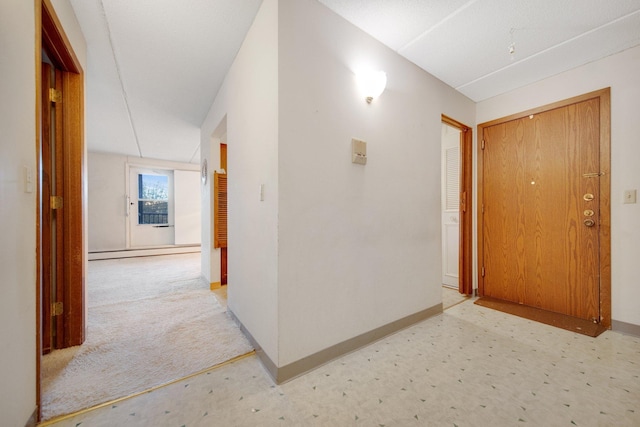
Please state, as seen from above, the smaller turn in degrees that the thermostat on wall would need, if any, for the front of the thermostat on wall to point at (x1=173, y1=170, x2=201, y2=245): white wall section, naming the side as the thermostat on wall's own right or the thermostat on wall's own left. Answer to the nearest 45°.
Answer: approximately 180°

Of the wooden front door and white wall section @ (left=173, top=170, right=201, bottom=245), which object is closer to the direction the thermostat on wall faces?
the wooden front door

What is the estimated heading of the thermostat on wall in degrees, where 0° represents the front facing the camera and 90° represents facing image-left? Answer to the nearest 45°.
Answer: approximately 315°

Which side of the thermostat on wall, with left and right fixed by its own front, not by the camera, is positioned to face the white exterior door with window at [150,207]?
back

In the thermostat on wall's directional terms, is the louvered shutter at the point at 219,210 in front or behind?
behind

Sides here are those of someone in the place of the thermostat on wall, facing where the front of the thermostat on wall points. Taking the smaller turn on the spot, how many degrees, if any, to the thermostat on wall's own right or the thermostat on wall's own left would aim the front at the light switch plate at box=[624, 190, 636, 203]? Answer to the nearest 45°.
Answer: approximately 45° to the thermostat on wall's own left

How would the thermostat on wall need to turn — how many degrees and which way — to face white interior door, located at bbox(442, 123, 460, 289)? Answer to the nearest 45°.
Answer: approximately 90° to its left
